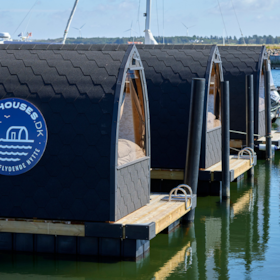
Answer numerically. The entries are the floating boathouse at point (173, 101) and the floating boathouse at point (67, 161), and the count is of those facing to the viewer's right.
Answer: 2

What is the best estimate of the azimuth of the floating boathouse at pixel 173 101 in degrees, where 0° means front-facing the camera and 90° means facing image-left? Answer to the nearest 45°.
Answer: approximately 270°

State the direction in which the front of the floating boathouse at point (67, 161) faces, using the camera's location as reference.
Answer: facing to the right of the viewer

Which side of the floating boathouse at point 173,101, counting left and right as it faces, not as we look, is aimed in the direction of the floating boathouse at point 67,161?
right

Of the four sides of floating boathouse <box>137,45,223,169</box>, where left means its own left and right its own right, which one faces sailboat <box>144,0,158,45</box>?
left

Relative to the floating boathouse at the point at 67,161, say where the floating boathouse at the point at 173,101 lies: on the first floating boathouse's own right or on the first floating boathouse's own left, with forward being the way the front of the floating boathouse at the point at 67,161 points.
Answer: on the first floating boathouse's own left

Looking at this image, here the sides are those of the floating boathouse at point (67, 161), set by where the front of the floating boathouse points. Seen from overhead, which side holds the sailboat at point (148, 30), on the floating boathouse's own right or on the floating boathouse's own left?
on the floating boathouse's own left

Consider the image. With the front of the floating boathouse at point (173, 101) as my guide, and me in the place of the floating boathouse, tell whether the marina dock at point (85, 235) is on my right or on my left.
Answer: on my right
